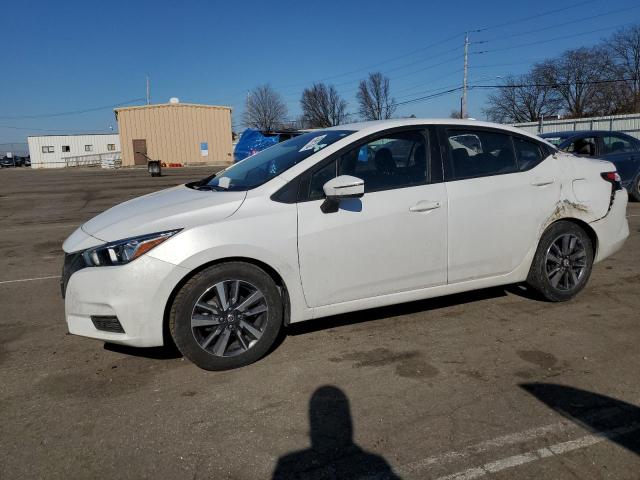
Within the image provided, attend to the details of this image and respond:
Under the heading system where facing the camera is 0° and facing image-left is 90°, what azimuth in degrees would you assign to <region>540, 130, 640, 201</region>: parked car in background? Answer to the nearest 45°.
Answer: approximately 45°

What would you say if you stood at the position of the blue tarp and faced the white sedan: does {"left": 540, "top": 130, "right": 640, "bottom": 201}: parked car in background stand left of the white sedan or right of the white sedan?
left

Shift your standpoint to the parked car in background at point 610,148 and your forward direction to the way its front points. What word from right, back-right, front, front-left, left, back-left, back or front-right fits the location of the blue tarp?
front-right

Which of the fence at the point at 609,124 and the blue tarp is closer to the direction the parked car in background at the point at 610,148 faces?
the blue tarp

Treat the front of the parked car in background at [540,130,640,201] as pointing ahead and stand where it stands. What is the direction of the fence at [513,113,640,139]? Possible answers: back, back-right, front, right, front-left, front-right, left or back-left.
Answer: back-right

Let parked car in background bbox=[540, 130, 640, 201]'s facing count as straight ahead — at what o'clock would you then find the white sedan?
The white sedan is roughly at 11 o'clock from the parked car in background.

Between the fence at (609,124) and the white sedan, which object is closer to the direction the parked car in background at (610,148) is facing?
the white sedan
